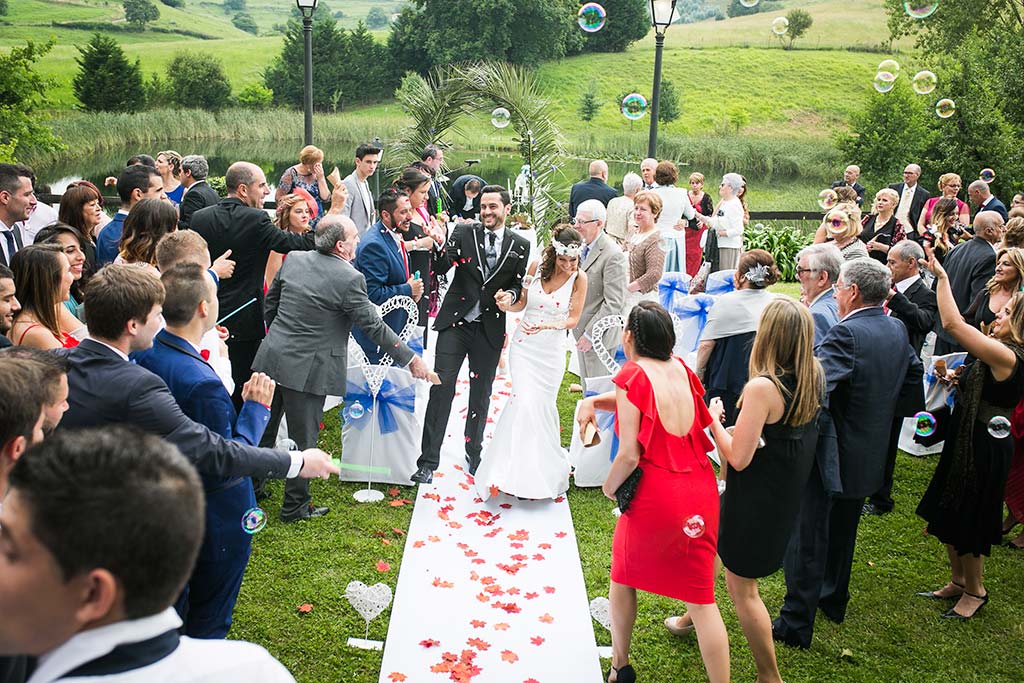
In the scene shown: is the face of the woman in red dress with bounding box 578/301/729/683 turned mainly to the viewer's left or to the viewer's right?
to the viewer's left

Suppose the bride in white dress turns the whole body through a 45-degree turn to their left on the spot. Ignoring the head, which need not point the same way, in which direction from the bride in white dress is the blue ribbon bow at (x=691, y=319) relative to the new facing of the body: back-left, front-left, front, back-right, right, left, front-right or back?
left

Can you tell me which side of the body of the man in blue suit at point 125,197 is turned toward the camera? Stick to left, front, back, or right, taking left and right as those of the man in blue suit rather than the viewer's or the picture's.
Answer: right

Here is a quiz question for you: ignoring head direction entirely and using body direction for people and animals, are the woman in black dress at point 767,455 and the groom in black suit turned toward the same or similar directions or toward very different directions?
very different directions

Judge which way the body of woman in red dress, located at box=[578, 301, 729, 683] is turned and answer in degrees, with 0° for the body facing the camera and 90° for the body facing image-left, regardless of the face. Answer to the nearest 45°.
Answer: approximately 135°

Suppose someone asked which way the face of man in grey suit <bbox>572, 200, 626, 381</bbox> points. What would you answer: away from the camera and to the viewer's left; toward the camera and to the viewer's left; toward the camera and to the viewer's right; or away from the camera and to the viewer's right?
toward the camera and to the viewer's left

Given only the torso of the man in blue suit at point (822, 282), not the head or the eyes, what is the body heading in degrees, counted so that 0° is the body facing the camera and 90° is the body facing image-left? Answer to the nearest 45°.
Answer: approximately 90°

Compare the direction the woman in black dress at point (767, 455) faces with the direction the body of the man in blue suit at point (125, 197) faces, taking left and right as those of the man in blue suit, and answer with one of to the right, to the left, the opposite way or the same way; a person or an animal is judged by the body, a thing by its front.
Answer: to the left

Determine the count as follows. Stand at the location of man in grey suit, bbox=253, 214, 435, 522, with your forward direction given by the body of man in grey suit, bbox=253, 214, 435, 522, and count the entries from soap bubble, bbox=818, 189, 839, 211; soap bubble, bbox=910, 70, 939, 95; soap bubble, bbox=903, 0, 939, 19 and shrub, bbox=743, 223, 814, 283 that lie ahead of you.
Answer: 4

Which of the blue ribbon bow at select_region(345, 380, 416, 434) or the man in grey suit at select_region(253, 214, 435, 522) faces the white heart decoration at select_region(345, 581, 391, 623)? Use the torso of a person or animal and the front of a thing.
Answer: the blue ribbon bow

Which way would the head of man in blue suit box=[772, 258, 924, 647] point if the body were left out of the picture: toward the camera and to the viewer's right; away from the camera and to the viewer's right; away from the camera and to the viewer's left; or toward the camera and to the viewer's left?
away from the camera and to the viewer's left
